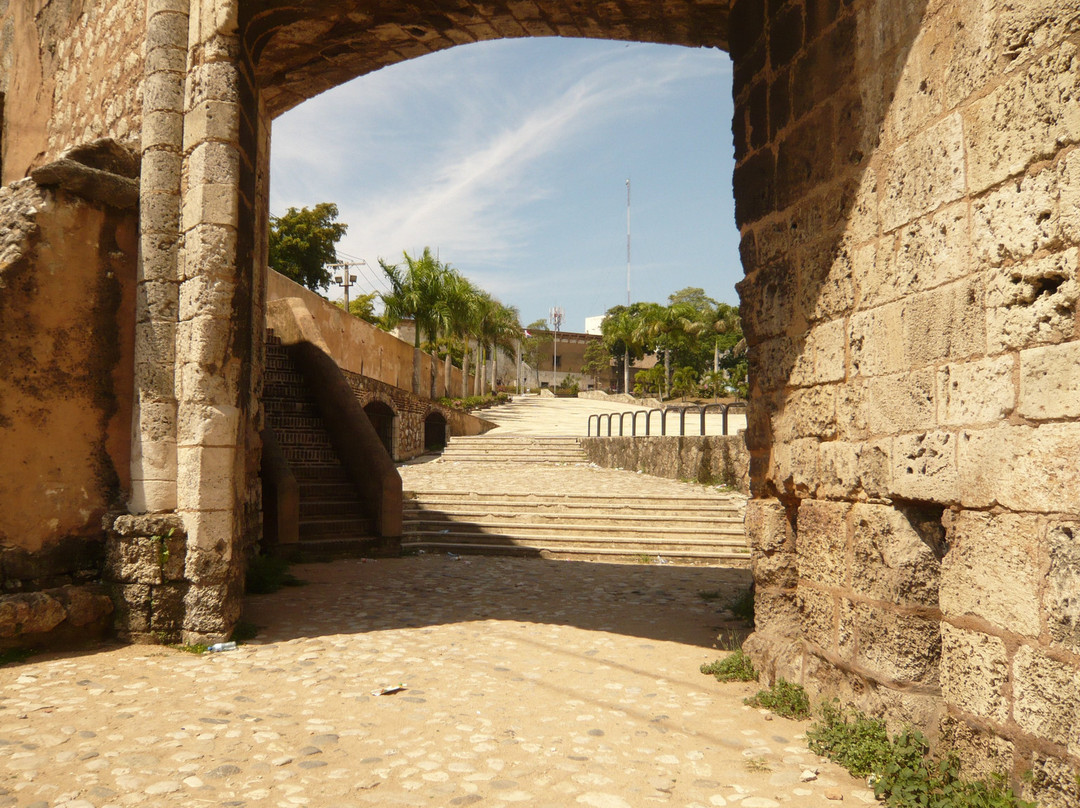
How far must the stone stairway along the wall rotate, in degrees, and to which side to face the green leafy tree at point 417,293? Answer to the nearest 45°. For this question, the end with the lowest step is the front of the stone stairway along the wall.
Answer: approximately 180°

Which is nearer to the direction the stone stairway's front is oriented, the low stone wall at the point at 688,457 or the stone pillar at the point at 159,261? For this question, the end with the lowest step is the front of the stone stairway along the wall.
the stone pillar

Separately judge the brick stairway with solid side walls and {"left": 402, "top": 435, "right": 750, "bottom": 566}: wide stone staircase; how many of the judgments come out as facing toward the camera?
2

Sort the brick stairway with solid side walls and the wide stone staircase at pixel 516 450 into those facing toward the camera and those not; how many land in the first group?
2

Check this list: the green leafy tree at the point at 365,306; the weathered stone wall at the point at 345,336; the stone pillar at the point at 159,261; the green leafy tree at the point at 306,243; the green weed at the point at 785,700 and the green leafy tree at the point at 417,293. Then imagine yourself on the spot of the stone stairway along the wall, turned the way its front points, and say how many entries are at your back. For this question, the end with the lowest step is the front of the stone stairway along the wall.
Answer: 4

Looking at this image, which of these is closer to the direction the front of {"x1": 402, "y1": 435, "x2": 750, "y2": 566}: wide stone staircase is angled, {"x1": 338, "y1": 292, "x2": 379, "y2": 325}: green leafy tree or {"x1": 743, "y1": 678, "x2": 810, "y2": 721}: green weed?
the green weed

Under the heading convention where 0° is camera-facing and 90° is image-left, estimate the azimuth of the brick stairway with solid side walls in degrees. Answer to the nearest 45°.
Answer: approximately 0°

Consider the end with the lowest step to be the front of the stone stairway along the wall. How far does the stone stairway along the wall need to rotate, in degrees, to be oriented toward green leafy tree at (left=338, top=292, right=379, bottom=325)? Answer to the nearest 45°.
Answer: approximately 180°
